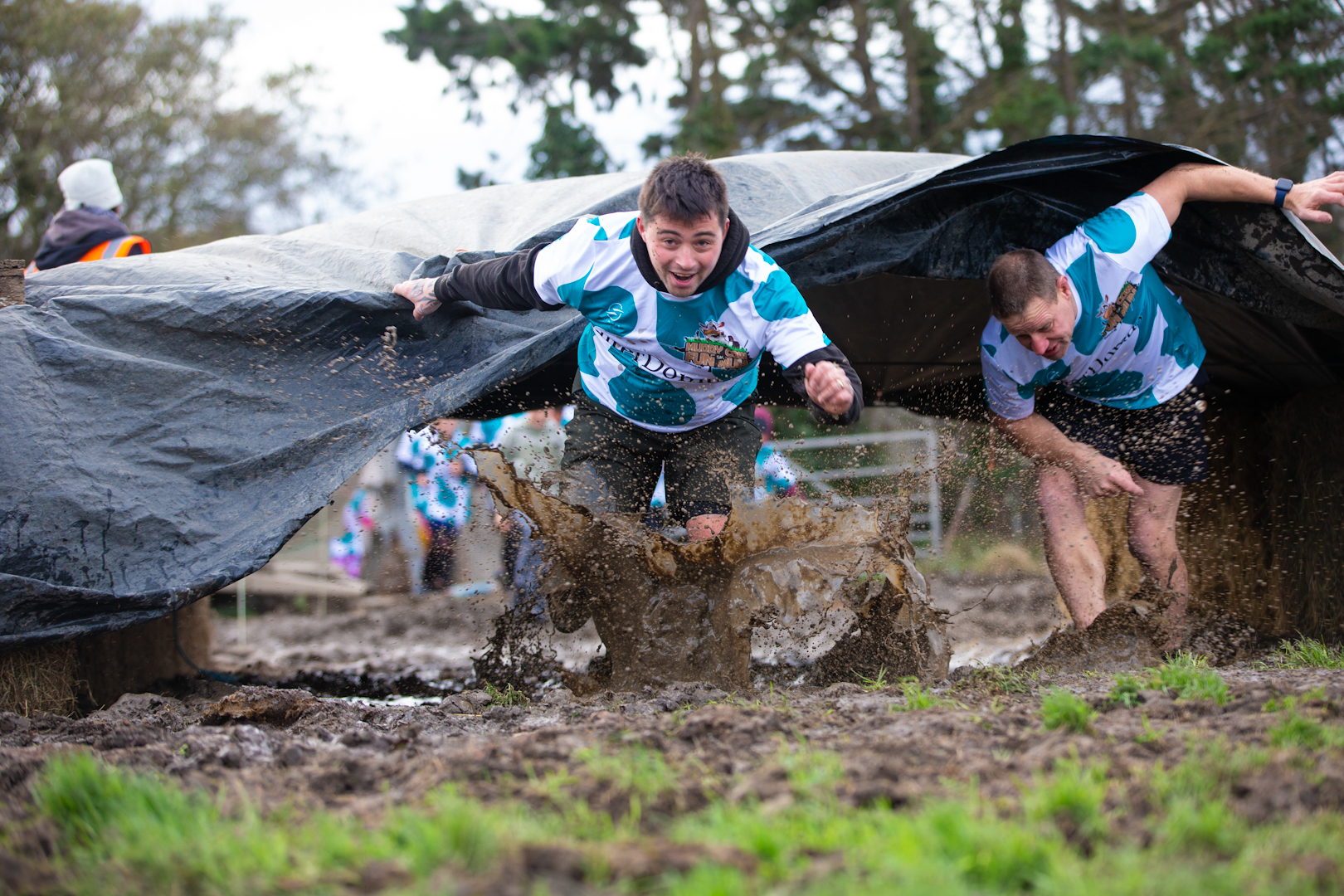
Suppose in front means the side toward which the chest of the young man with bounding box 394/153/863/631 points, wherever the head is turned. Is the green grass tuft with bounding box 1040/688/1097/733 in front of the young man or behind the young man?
in front

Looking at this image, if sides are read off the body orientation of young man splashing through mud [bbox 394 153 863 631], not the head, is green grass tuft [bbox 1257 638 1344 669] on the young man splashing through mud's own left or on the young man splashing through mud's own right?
on the young man splashing through mud's own left

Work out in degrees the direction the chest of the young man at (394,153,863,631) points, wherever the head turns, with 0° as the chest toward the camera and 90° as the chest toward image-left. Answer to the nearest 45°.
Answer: approximately 0°

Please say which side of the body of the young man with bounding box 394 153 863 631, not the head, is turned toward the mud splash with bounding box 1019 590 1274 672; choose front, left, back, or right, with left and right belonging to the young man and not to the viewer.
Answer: left

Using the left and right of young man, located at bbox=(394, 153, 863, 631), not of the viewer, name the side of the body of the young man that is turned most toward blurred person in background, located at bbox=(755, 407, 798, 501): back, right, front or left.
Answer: back

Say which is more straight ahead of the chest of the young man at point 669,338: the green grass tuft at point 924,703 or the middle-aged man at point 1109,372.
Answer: the green grass tuft

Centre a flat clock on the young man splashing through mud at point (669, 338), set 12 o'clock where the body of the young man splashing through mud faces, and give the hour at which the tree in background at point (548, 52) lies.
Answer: The tree in background is roughly at 6 o'clock from the young man splashing through mud.
